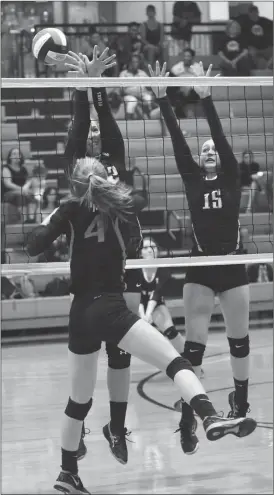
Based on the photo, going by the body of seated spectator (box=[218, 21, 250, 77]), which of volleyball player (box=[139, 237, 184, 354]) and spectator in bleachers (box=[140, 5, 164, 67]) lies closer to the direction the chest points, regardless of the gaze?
the volleyball player

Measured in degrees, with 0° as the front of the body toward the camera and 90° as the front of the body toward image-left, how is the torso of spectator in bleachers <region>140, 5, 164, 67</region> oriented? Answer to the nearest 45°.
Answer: approximately 0°

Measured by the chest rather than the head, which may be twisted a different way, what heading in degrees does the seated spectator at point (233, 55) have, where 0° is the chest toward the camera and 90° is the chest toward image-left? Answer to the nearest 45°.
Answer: approximately 0°

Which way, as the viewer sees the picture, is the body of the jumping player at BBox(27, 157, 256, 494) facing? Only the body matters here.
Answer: away from the camera

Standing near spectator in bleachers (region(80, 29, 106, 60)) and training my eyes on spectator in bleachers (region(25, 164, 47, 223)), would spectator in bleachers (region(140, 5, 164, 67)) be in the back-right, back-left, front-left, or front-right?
back-left

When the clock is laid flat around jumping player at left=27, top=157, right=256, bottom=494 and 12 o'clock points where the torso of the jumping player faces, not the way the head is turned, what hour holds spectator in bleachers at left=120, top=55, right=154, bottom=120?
The spectator in bleachers is roughly at 12 o'clock from the jumping player.

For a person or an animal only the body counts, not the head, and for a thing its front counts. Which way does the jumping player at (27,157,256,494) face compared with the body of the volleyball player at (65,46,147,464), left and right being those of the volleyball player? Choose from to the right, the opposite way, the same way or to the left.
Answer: the opposite way
